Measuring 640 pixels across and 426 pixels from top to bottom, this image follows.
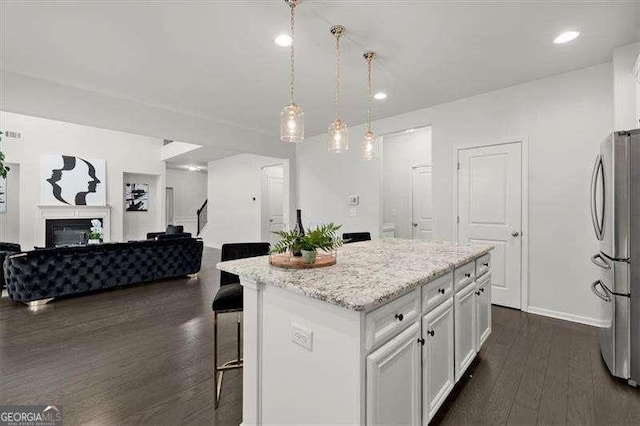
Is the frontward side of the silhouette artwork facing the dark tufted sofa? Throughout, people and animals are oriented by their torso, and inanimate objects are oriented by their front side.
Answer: yes

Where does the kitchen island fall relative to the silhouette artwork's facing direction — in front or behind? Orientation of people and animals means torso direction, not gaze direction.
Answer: in front

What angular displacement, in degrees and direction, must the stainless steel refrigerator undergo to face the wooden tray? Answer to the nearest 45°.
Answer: approximately 45° to its left

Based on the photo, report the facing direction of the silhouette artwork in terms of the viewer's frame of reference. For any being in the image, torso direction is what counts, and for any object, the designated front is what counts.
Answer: facing the viewer

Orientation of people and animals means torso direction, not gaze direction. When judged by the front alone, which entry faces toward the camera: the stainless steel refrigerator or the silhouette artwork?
the silhouette artwork

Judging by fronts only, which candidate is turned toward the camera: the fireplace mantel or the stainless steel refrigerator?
the fireplace mantel

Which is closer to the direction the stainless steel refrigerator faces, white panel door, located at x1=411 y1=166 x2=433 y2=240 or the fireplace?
the fireplace

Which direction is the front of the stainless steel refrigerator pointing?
to the viewer's left

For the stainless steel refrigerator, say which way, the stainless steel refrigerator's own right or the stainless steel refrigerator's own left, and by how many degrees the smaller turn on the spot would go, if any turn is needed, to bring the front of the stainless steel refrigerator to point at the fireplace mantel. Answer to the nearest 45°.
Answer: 0° — it already faces it

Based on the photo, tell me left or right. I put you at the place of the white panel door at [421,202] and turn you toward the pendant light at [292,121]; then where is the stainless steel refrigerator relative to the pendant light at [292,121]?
left

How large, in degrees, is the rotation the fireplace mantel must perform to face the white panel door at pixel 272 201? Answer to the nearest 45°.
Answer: approximately 45° to its left

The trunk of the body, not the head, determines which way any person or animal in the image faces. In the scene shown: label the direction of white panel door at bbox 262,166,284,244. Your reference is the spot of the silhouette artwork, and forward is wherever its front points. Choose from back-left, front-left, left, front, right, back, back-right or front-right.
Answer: front-left

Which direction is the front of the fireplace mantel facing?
toward the camera

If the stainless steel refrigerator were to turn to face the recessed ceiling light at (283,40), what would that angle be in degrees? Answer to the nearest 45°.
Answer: approximately 45° to its left

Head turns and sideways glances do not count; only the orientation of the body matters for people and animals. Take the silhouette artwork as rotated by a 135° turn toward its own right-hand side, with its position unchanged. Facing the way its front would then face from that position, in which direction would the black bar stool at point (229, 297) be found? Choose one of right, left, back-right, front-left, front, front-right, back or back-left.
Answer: back-left
